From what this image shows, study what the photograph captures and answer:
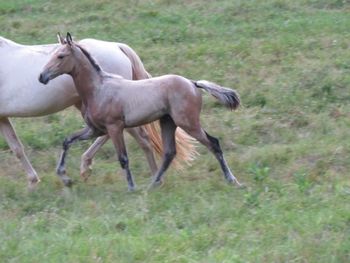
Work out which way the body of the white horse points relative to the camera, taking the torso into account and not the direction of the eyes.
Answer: to the viewer's left

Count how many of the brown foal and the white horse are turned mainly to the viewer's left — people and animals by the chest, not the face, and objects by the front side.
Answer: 2

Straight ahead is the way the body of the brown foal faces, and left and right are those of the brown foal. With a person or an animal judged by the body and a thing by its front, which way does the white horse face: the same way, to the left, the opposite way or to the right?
the same way

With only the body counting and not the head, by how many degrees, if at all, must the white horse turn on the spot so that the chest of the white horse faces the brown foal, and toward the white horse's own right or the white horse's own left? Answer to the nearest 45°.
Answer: approximately 135° to the white horse's own left

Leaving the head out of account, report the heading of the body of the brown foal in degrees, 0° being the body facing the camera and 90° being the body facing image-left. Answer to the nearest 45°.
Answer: approximately 90°
